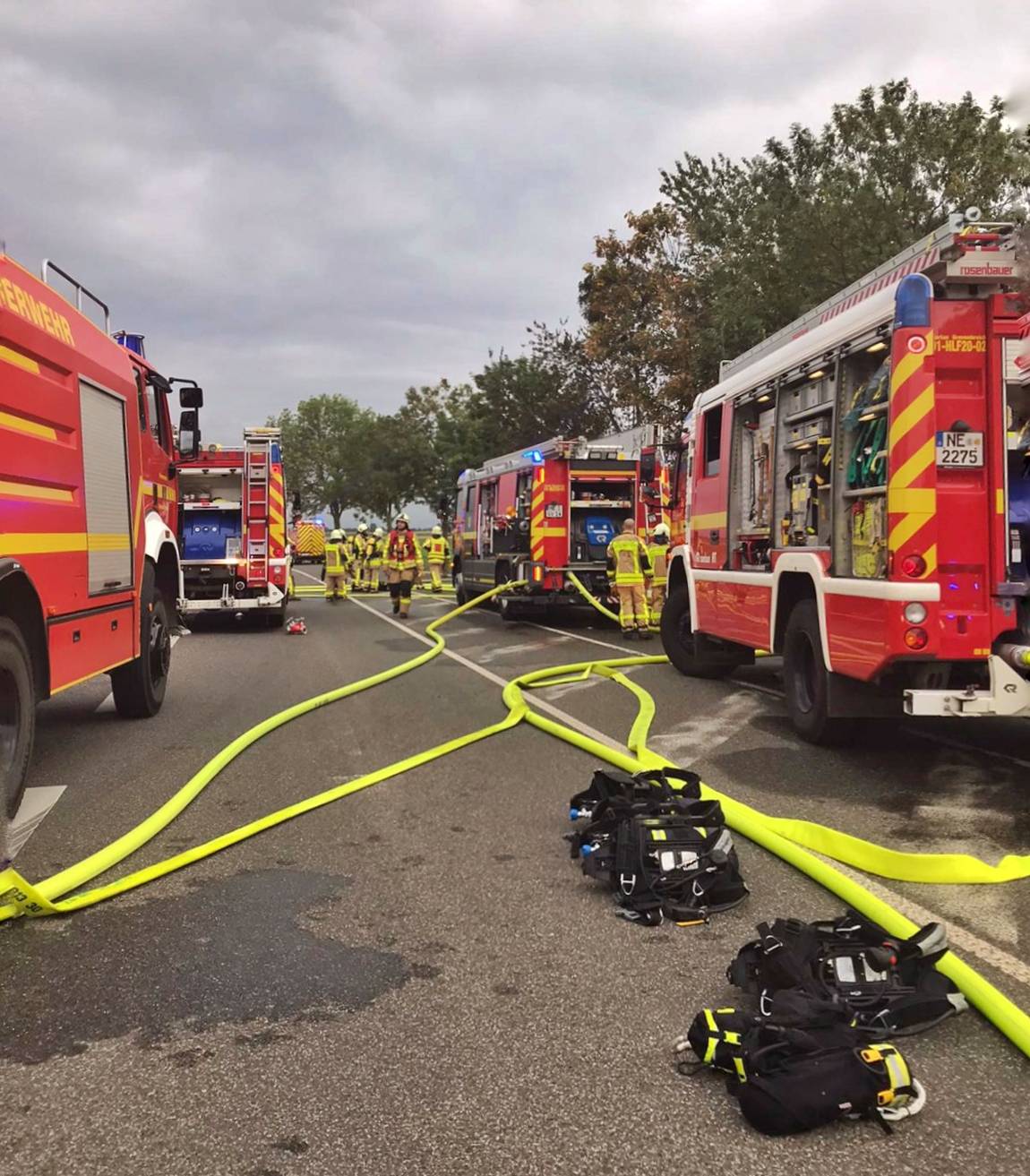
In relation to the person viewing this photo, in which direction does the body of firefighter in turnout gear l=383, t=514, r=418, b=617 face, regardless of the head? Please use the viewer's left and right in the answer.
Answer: facing the viewer

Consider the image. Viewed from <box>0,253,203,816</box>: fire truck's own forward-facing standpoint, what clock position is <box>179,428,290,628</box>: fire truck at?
<box>179,428,290,628</box>: fire truck is roughly at 11 o'clock from <box>0,253,203,816</box>: fire truck.

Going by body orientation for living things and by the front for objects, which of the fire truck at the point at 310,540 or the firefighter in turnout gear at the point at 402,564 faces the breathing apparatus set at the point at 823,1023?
the firefighter in turnout gear

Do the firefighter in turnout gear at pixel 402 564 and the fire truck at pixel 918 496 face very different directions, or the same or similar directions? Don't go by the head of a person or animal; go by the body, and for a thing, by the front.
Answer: very different directions

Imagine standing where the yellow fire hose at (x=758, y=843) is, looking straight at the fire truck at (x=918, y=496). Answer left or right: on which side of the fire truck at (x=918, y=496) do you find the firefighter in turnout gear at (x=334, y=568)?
left

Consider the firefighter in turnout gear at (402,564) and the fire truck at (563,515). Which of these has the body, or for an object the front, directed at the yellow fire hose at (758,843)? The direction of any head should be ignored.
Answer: the firefighter in turnout gear

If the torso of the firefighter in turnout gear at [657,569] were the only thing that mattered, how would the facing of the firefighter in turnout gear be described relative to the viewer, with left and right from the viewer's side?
facing away from the viewer

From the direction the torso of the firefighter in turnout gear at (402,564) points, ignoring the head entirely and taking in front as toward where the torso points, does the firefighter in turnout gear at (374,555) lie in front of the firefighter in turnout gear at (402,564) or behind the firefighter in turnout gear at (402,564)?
behind

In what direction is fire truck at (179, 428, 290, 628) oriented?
away from the camera

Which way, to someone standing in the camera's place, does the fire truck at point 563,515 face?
facing away from the viewer and to the left of the viewer
